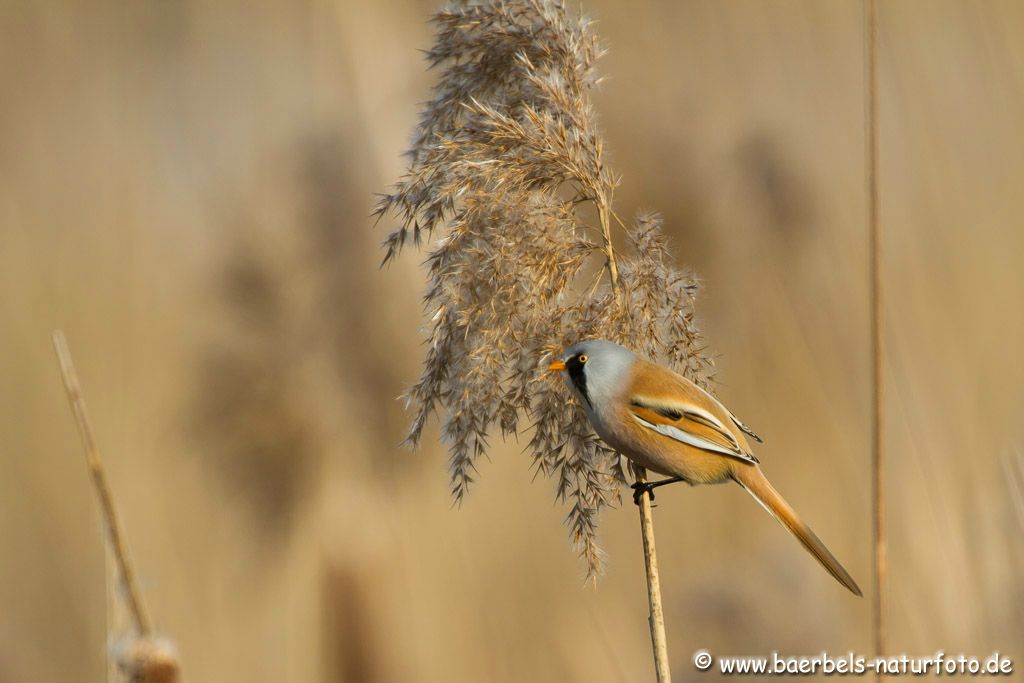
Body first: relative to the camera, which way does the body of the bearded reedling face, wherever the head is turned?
to the viewer's left

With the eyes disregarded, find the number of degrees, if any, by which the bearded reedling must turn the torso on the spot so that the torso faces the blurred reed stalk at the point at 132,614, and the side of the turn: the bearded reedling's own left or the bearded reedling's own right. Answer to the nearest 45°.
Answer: approximately 45° to the bearded reedling's own left
